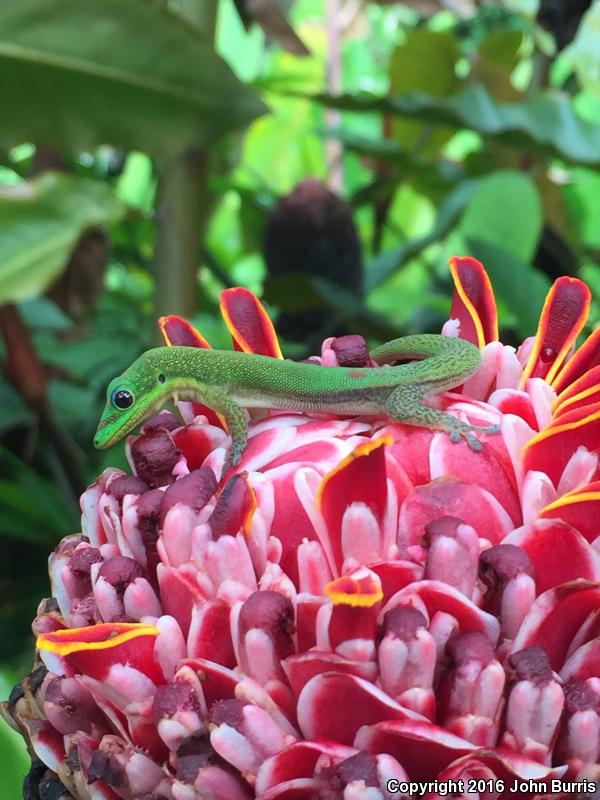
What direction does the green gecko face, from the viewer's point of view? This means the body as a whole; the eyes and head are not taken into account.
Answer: to the viewer's left

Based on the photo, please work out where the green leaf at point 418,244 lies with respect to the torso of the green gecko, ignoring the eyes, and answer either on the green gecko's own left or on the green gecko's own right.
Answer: on the green gecko's own right

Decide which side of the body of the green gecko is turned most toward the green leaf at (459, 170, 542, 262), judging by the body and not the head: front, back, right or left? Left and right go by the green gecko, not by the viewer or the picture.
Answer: right

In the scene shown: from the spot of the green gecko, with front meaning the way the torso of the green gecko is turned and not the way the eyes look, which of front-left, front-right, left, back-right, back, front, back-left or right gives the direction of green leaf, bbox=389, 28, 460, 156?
right
